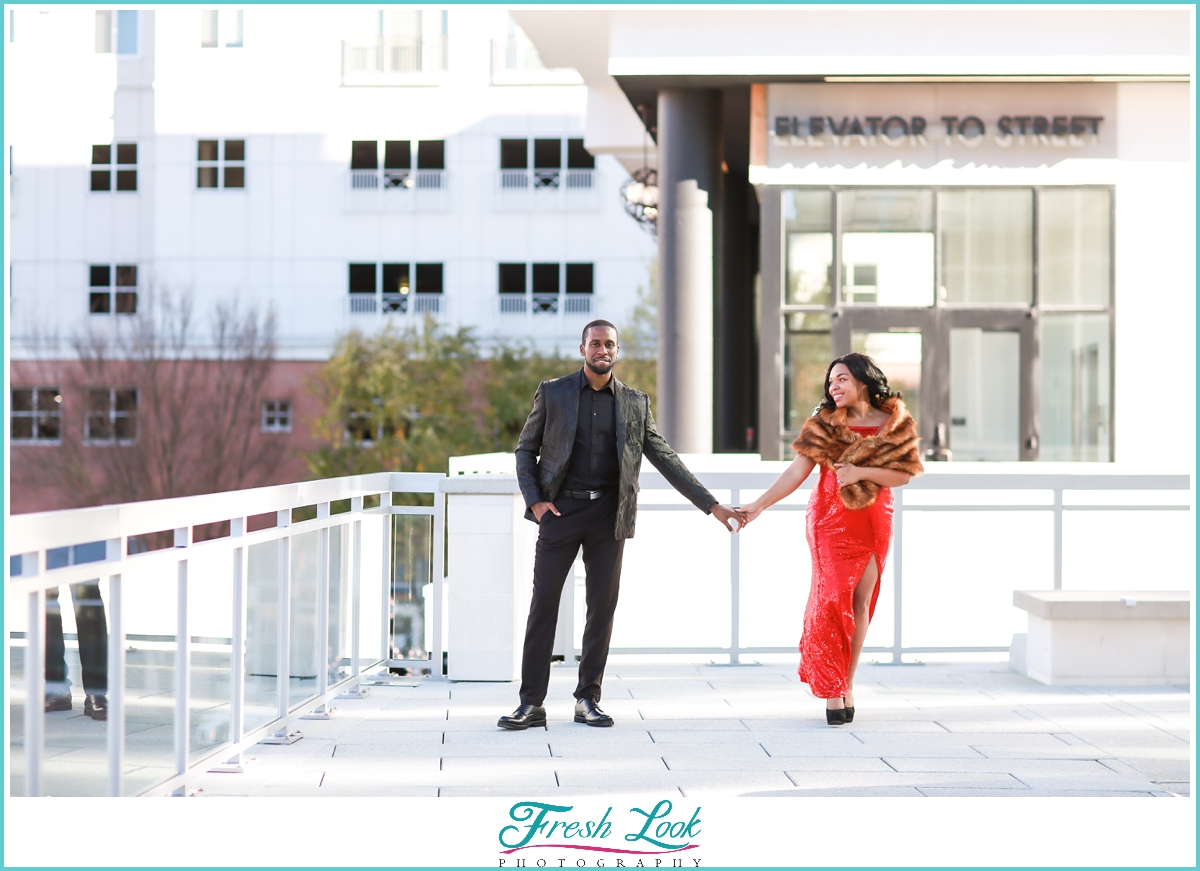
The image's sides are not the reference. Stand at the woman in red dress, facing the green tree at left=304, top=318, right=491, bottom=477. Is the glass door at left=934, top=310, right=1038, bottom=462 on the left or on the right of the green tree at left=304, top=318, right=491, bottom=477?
right

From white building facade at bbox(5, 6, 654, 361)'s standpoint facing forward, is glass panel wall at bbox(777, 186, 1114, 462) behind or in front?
in front

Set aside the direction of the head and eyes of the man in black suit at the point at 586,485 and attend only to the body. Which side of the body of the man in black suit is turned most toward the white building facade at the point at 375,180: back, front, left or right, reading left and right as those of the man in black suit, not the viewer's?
back

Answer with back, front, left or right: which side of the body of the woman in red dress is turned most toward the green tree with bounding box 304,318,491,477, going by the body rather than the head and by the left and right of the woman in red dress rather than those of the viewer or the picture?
back

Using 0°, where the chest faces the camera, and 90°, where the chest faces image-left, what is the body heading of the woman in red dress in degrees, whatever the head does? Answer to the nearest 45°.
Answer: approximately 0°

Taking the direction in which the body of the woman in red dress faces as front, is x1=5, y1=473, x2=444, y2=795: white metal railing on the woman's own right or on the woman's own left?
on the woman's own right

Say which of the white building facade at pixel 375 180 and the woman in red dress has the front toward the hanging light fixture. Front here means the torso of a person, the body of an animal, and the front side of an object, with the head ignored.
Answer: the white building facade

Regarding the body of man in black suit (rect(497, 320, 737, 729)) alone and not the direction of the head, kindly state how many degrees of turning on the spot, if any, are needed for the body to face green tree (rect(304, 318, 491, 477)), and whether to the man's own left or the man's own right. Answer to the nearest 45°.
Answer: approximately 180°

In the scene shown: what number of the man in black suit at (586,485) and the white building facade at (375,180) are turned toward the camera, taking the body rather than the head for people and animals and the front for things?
2

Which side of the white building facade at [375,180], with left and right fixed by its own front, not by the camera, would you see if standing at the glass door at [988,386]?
front

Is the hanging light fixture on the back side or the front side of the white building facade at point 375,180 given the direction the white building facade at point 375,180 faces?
on the front side
